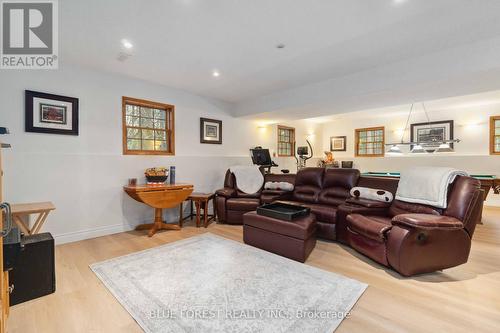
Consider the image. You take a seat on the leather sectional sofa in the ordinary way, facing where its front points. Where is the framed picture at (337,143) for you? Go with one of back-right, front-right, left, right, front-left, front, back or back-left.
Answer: back-right

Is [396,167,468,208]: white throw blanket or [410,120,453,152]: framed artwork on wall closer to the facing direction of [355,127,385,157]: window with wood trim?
the white throw blanket

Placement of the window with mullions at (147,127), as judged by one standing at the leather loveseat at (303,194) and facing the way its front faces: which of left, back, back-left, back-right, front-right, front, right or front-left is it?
front-right

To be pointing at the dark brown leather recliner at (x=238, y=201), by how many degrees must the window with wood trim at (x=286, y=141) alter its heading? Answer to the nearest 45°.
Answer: approximately 45° to its right

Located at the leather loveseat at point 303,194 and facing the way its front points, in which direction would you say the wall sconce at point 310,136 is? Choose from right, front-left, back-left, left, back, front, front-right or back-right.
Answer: back-right

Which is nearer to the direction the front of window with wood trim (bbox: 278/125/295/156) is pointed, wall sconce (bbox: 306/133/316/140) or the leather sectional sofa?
the leather sectional sofa

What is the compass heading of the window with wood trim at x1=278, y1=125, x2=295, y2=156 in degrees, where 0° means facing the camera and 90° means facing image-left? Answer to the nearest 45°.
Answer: approximately 315°

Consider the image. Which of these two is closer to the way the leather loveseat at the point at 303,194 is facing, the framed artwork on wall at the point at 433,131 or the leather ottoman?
the leather ottoman

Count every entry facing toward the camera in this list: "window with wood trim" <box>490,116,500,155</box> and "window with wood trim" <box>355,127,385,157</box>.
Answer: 2

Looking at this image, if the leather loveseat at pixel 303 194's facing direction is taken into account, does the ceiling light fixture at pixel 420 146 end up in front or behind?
behind

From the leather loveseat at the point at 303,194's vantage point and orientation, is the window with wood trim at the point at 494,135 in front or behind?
behind

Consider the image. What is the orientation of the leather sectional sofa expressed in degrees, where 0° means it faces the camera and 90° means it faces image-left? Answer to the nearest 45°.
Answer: approximately 45°

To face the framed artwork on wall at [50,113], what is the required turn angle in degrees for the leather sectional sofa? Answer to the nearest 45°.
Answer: approximately 45° to its right
